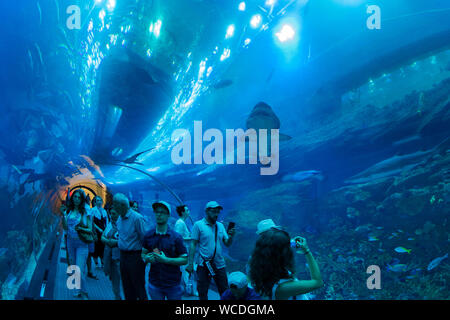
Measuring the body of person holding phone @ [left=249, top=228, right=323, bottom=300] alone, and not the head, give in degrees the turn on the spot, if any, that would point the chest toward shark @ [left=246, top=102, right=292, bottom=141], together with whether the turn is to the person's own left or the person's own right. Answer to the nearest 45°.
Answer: approximately 45° to the person's own left

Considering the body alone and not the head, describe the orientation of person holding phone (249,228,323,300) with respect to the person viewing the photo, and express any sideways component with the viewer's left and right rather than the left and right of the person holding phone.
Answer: facing away from the viewer and to the right of the viewer

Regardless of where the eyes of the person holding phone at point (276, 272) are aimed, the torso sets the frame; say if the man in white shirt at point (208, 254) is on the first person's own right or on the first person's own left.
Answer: on the first person's own left

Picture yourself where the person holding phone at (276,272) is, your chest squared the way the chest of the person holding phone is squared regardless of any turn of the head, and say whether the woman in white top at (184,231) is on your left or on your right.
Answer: on your left

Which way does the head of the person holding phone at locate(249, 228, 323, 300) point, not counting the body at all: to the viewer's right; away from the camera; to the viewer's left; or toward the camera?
away from the camera

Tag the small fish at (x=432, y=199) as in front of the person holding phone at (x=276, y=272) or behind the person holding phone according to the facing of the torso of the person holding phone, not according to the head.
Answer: in front
